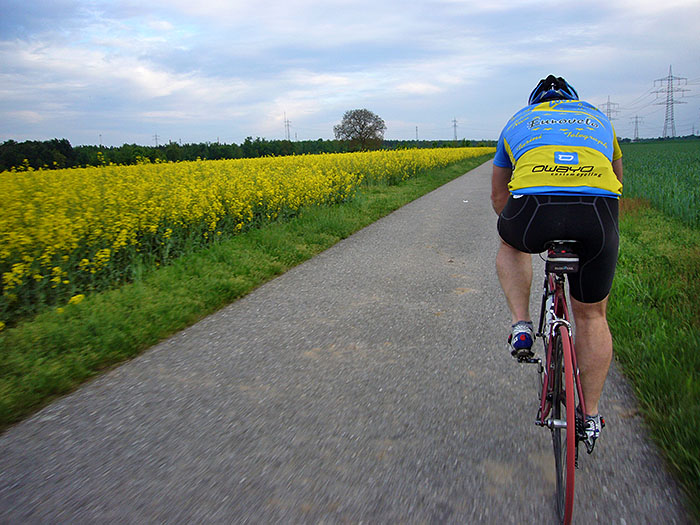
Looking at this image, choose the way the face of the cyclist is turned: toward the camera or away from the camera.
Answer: away from the camera

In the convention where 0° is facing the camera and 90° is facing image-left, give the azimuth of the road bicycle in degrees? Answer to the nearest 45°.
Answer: approximately 180°

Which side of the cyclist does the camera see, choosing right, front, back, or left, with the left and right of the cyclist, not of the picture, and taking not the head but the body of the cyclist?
back
